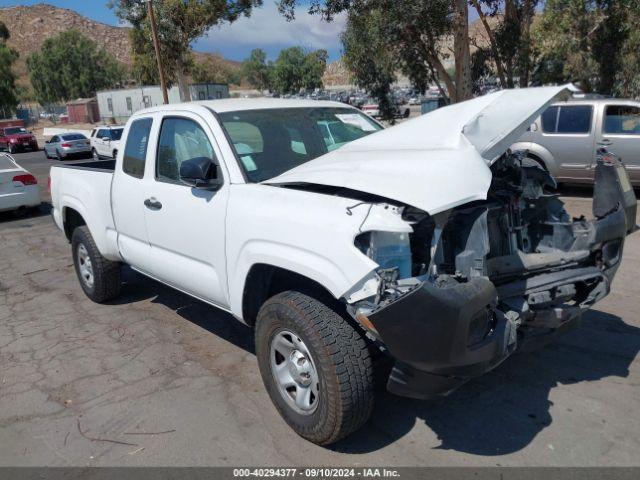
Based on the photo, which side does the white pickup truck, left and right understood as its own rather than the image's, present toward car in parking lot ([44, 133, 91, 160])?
back

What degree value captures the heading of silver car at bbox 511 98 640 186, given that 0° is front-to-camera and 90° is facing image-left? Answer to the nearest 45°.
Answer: approximately 270°

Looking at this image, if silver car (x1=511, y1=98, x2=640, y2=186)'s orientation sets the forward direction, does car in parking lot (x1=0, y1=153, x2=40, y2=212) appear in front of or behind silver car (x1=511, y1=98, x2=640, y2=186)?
behind

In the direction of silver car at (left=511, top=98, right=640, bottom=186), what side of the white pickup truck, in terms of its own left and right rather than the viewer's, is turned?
left

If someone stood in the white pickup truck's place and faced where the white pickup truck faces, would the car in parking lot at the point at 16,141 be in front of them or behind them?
behind

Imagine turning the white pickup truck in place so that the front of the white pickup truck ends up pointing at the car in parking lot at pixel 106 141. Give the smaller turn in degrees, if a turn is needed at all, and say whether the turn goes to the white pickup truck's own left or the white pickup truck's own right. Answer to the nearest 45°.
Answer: approximately 180°

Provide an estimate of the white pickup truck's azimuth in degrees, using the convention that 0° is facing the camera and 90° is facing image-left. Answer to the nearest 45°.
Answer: approximately 315°

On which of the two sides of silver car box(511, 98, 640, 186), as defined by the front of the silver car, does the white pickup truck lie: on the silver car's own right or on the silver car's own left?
on the silver car's own right

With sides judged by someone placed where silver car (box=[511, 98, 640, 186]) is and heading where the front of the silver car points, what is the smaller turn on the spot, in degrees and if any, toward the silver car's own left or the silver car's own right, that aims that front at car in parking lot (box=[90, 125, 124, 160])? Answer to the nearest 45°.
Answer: approximately 180°

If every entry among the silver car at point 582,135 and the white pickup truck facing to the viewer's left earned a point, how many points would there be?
0
